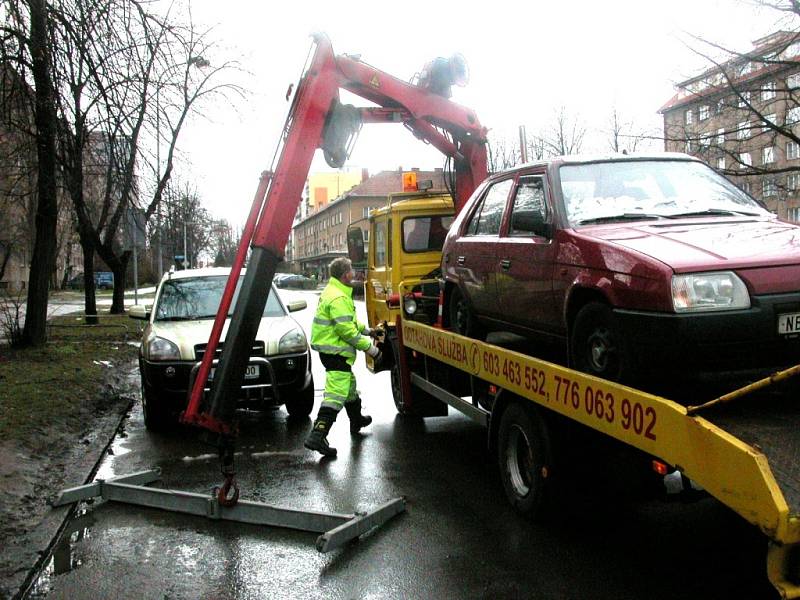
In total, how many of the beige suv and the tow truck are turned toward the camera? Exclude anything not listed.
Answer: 1

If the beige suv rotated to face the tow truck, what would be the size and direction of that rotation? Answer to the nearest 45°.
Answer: approximately 45° to its left

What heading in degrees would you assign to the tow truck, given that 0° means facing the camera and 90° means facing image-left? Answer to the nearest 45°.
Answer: approximately 135°

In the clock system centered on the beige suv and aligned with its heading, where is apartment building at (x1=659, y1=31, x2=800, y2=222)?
The apartment building is roughly at 8 o'clock from the beige suv.

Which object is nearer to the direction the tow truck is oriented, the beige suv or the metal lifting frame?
the beige suv

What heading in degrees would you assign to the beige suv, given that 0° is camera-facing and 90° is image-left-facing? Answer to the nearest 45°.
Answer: approximately 0°

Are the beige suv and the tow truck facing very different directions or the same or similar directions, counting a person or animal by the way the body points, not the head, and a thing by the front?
very different directions
